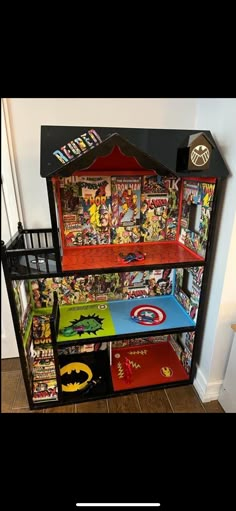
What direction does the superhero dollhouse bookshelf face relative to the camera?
toward the camera
